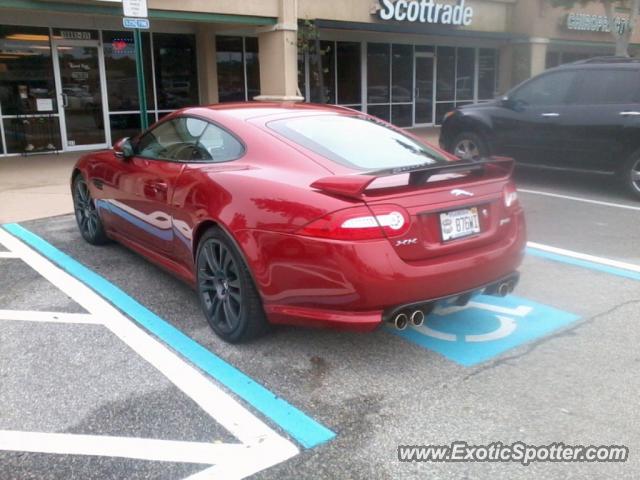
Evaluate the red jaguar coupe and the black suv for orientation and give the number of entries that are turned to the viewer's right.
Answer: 0

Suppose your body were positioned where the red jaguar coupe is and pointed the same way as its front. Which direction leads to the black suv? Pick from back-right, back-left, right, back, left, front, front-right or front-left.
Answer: right

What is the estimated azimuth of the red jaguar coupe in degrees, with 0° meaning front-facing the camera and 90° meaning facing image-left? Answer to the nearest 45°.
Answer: approximately 135°

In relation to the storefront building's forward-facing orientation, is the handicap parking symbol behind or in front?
in front

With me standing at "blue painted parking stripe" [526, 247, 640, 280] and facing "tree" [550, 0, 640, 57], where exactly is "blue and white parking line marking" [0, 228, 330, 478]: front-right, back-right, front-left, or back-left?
back-left

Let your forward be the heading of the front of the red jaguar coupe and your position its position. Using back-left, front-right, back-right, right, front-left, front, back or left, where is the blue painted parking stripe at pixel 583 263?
right

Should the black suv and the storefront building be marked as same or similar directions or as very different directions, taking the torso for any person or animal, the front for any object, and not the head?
very different directions

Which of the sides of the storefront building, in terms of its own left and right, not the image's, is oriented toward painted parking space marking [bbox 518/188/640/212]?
front

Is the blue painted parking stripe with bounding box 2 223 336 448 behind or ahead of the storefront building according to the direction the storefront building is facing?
ahead

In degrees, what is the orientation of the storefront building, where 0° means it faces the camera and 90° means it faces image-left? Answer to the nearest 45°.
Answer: approximately 315°
